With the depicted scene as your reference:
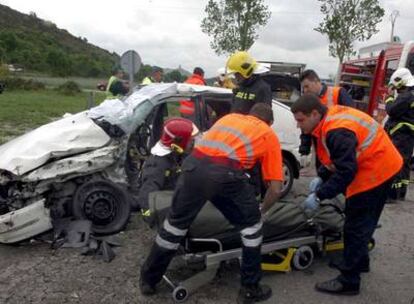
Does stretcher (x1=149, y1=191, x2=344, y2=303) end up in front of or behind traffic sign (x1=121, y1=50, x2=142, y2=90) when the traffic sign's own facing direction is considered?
behind

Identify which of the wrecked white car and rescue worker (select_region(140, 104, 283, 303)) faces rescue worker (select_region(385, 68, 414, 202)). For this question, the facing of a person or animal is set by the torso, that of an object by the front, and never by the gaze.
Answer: rescue worker (select_region(140, 104, 283, 303))

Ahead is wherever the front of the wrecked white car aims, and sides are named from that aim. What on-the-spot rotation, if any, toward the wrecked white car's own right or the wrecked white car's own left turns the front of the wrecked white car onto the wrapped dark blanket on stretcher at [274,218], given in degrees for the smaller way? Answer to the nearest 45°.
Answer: approximately 90° to the wrecked white car's own left

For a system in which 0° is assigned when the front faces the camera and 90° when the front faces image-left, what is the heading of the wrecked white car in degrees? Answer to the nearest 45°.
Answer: approximately 45°

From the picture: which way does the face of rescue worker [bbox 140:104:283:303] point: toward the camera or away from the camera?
away from the camera

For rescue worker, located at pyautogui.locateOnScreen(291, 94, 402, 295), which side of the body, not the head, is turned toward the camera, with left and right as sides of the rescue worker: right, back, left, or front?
left

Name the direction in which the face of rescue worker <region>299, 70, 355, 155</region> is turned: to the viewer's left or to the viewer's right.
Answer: to the viewer's left

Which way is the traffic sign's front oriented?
away from the camera
